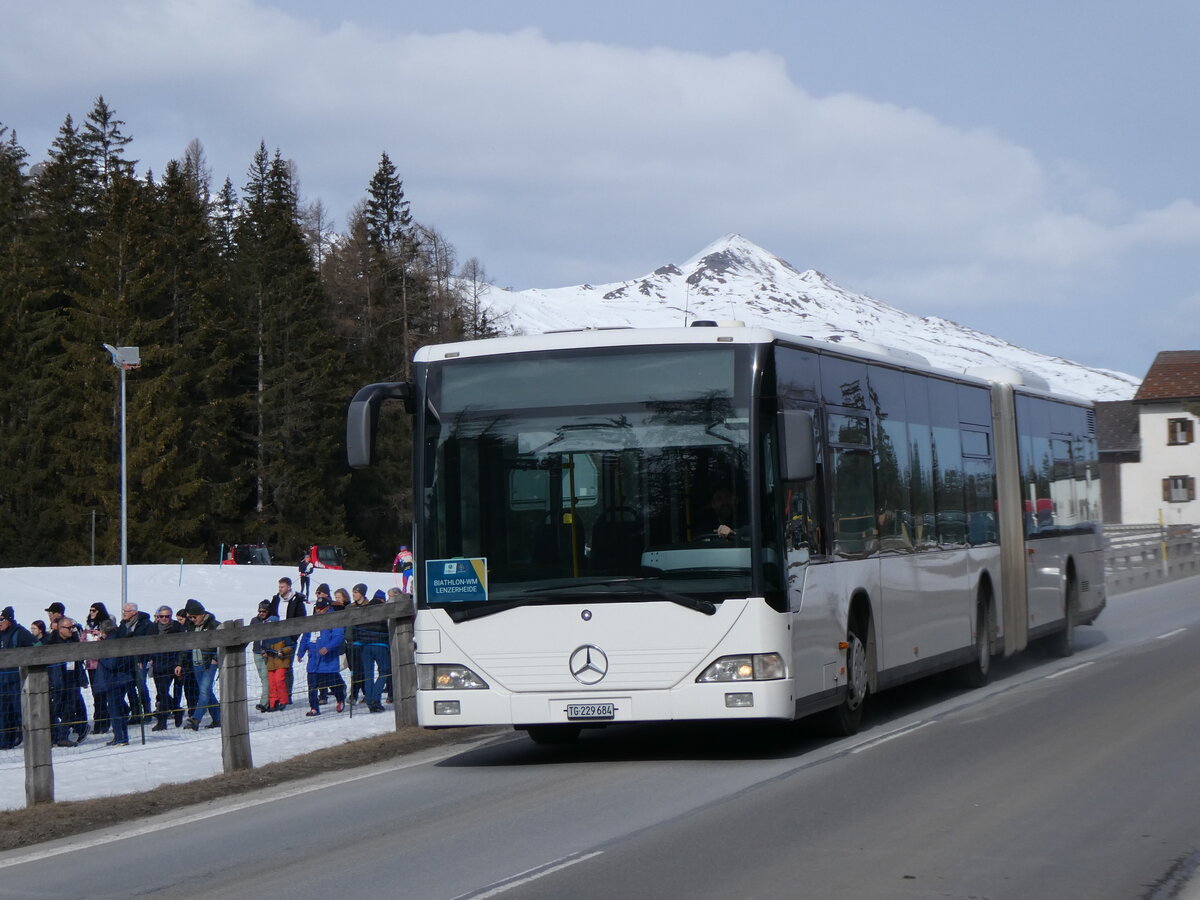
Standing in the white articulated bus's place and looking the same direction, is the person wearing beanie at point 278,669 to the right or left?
on its right

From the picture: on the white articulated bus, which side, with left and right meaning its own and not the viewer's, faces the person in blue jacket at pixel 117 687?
right

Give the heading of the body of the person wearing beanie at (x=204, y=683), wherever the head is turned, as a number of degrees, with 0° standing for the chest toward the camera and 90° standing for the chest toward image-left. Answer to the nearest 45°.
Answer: approximately 45°

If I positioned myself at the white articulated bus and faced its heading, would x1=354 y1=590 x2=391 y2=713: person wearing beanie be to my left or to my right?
on my right

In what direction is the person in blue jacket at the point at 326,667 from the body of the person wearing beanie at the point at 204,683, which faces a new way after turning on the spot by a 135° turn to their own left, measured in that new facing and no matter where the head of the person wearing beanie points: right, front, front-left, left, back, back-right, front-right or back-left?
front
